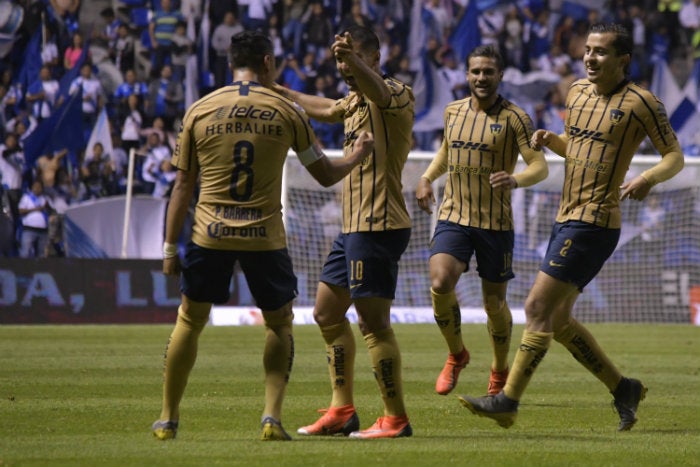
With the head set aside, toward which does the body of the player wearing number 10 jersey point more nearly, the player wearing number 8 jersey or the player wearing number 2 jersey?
the player wearing number 8 jersey

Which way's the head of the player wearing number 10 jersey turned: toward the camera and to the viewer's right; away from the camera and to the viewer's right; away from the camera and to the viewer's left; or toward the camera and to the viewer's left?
toward the camera and to the viewer's left

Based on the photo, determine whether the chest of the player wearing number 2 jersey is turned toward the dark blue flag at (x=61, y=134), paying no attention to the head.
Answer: no

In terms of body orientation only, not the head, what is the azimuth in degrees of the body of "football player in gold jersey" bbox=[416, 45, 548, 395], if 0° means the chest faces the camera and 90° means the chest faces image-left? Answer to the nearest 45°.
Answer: approximately 0°

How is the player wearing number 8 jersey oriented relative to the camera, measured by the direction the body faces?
away from the camera

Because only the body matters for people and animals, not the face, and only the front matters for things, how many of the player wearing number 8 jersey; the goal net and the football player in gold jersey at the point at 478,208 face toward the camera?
2

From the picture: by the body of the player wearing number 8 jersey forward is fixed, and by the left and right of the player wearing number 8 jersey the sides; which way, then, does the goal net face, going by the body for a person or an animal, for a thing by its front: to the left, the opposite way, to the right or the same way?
the opposite way

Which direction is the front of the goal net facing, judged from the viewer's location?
facing the viewer

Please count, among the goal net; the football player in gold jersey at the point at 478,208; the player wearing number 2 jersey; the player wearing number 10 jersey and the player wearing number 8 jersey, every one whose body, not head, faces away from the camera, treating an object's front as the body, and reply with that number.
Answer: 1

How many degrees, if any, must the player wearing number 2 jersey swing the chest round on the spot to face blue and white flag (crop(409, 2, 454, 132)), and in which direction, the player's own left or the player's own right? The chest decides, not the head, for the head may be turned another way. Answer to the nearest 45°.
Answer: approximately 135° to the player's own right

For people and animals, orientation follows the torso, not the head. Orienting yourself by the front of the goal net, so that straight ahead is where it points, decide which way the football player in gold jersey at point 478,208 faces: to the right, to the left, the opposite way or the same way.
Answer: the same way

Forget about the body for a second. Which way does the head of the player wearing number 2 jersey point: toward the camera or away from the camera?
toward the camera

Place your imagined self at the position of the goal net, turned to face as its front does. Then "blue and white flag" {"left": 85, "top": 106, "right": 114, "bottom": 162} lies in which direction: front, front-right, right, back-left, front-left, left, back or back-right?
right

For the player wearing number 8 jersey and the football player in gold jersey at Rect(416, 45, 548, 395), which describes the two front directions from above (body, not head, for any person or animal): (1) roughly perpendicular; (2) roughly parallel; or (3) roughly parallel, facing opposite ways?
roughly parallel, facing opposite ways

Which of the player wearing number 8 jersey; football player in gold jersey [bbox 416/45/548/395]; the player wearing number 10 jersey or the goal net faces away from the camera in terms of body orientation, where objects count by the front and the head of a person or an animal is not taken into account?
the player wearing number 8 jersey

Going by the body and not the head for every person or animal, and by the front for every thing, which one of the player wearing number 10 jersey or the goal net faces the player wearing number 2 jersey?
the goal net

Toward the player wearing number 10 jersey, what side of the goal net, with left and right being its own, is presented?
front

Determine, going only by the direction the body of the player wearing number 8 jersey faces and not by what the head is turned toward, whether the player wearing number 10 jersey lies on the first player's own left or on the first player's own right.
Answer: on the first player's own right

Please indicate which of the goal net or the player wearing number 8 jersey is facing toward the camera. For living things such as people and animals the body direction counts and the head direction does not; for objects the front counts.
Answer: the goal net
